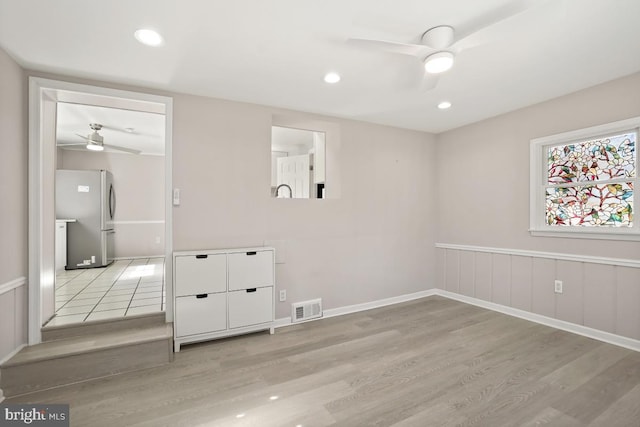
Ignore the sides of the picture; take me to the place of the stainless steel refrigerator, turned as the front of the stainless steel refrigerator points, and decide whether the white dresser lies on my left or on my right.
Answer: on my right

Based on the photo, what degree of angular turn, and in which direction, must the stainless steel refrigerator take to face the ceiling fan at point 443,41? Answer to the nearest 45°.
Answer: approximately 90° to its right

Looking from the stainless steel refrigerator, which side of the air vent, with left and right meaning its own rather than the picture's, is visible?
back

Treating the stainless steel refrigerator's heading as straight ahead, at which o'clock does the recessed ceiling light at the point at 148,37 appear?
The recessed ceiling light is roughly at 3 o'clock from the stainless steel refrigerator.

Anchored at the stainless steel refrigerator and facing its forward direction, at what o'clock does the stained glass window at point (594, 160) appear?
The stained glass window is roughly at 2 o'clock from the stainless steel refrigerator.

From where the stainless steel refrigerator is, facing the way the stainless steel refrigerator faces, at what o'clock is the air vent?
The air vent is roughly at 2 o'clock from the stainless steel refrigerator.

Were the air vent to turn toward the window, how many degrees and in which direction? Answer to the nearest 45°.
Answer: approximately 45° to its left

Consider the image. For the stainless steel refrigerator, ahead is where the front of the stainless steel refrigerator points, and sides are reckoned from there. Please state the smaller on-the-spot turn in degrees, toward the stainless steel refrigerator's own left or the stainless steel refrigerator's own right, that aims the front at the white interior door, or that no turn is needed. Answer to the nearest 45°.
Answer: approximately 45° to the stainless steel refrigerator's own right

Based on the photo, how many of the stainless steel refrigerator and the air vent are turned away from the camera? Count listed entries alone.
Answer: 0

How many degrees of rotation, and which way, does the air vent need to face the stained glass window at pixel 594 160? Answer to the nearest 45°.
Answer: approximately 45° to its left
